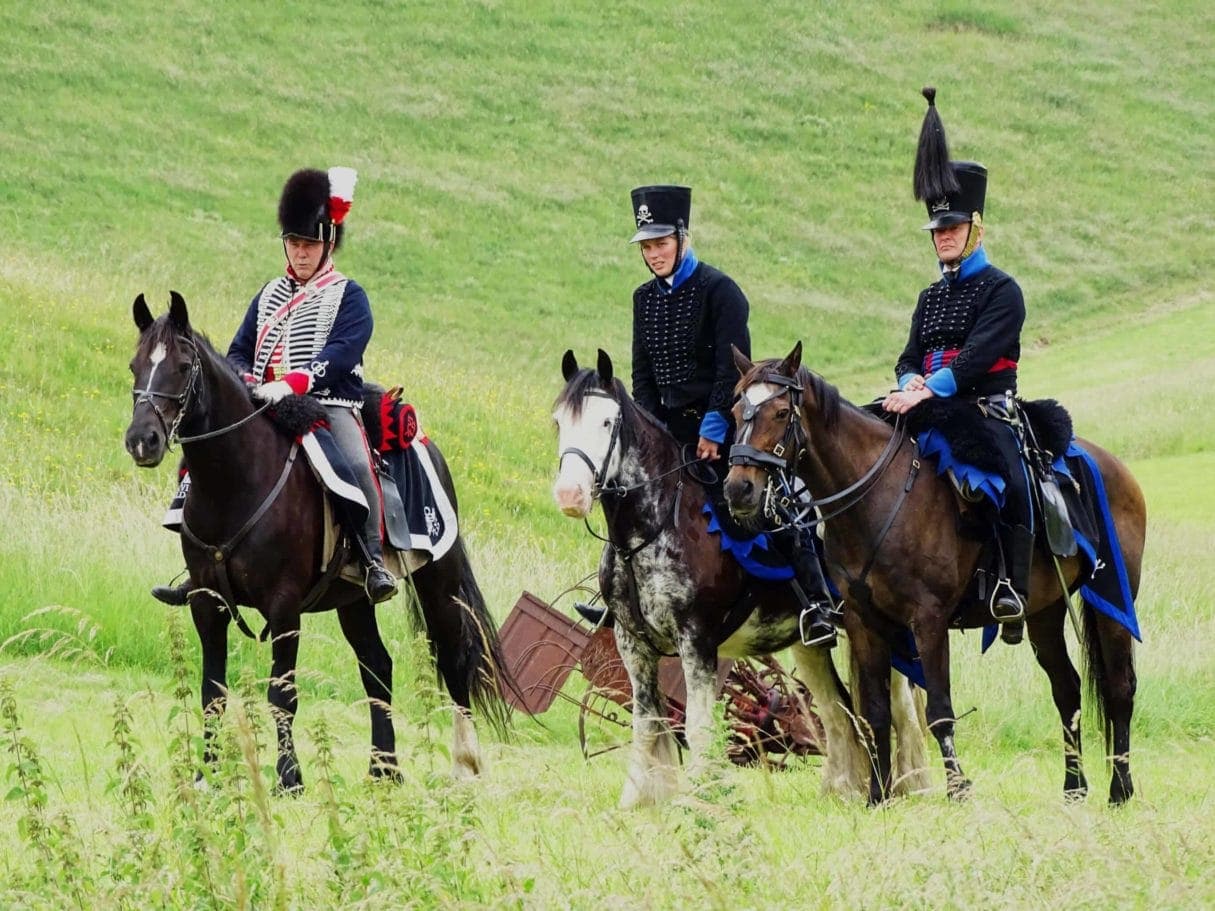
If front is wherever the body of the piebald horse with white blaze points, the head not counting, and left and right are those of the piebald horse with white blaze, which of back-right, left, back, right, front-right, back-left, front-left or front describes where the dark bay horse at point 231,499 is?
front-right

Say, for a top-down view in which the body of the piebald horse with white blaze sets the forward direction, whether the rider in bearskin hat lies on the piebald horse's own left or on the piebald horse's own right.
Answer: on the piebald horse's own right

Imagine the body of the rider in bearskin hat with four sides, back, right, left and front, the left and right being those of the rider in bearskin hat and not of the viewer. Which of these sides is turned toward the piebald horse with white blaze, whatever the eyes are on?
left

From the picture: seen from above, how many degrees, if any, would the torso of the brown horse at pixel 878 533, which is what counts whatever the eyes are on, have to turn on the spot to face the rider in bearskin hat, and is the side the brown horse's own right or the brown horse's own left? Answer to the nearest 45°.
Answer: approximately 45° to the brown horse's own right

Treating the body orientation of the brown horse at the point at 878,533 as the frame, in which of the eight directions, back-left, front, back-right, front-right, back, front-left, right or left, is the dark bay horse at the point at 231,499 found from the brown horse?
front-right

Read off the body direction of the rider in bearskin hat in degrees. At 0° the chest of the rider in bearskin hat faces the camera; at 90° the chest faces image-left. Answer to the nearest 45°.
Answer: approximately 45°
